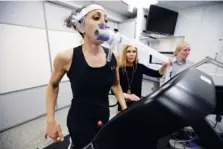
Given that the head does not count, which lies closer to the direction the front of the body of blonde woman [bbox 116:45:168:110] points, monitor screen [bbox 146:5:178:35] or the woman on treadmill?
the woman on treadmill

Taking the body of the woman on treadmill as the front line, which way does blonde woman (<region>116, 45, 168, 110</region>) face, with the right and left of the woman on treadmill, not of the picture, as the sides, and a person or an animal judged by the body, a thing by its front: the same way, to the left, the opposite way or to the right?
to the right

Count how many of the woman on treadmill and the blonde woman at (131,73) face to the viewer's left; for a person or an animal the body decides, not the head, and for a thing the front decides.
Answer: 0

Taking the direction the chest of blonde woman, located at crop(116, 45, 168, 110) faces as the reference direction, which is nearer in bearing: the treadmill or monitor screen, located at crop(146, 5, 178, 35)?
the treadmill

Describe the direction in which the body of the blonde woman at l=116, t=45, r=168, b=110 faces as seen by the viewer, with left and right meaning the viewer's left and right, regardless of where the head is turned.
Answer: facing the viewer

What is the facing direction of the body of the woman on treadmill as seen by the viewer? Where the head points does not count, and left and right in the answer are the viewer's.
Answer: facing the viewer and to the right of the viewer

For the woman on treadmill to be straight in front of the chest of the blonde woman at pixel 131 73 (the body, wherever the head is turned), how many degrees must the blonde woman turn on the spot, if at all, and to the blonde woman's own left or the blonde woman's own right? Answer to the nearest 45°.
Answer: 0° — they already face them

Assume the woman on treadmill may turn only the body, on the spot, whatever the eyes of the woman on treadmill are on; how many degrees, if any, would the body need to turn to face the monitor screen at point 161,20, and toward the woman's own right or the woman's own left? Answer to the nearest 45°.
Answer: approximately 90° to the woman's own left

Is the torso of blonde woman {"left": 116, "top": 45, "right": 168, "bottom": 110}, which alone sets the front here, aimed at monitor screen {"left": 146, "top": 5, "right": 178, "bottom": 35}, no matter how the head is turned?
no

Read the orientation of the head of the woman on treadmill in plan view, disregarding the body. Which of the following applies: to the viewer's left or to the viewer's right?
to the viewer's right

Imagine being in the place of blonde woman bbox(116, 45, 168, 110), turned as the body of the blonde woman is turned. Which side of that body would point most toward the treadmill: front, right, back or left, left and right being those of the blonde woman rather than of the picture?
front
